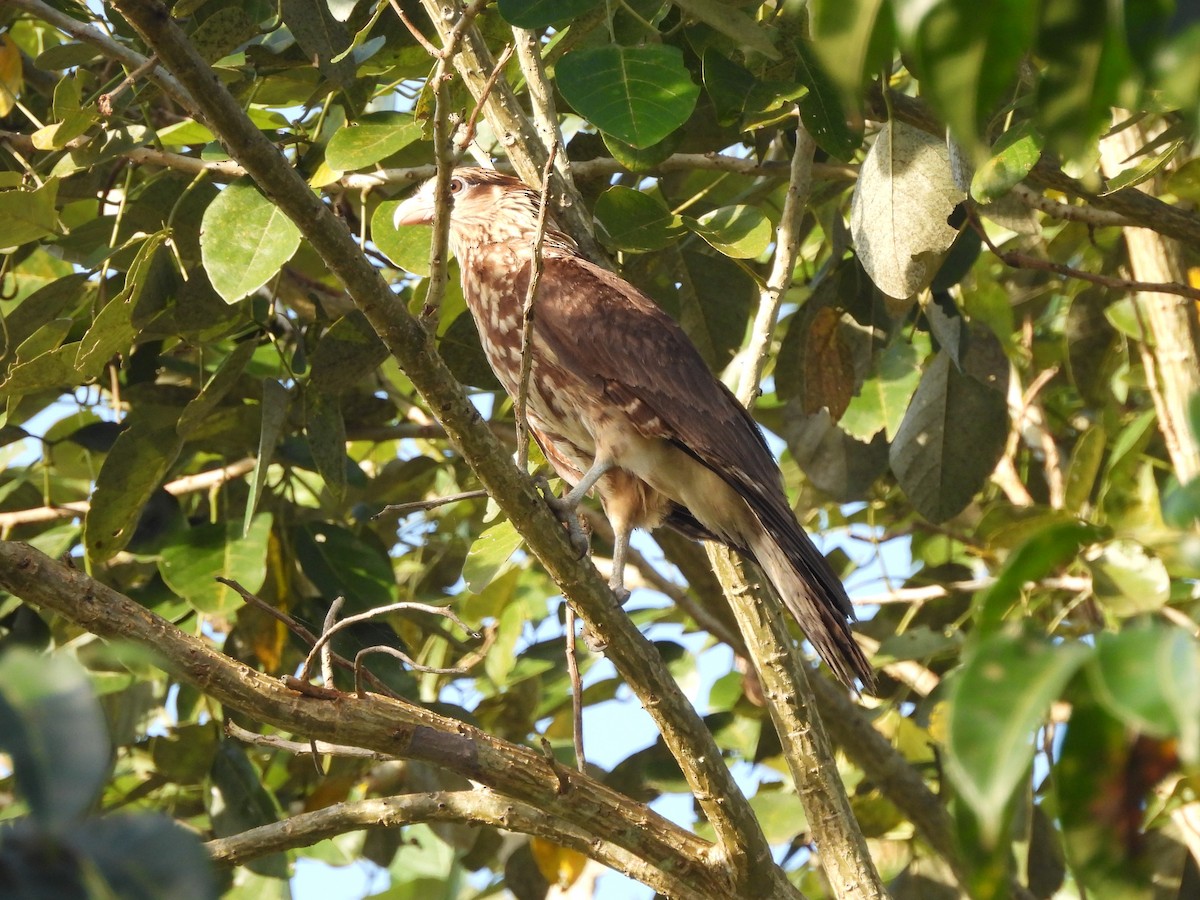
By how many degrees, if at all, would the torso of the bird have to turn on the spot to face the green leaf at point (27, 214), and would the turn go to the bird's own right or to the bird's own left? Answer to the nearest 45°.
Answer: approximately 45° to the bird's own left

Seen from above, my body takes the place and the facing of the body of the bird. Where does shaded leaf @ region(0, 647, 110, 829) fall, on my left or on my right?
on my left

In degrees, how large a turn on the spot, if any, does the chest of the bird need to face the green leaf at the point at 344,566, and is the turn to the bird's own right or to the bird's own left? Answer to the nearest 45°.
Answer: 0° — it already faces it

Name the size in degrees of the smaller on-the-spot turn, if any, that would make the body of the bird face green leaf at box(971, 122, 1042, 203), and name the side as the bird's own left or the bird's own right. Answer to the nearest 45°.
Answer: approximately 135° to the bird's own left

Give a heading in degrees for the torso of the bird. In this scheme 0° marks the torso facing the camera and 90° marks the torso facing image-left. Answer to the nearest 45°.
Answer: approximately 90°
